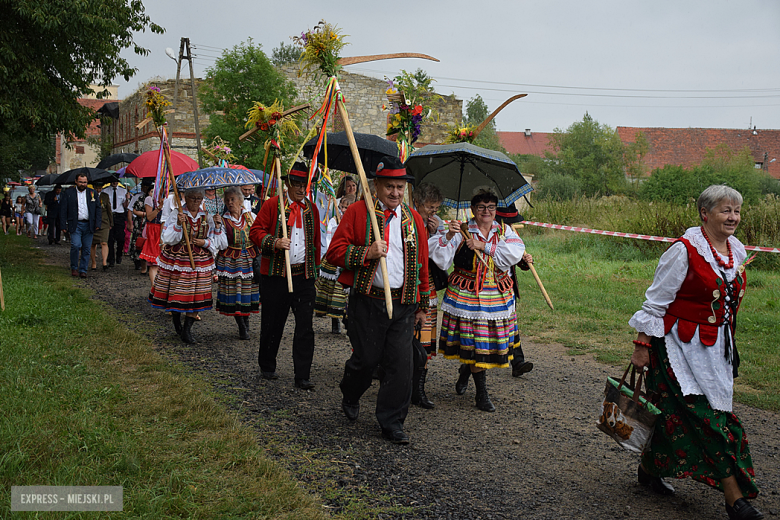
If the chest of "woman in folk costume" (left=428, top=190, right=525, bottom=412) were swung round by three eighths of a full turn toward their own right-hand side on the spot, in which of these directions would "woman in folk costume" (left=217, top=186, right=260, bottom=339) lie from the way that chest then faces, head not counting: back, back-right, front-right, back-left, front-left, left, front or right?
front

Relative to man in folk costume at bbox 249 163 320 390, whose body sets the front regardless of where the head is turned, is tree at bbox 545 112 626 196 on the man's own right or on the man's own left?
on the man's own left

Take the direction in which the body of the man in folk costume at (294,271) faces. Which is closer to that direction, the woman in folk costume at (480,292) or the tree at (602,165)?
the woman in folk costume

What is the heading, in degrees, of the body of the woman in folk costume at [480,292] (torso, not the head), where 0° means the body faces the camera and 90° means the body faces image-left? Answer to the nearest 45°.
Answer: approximately 0°

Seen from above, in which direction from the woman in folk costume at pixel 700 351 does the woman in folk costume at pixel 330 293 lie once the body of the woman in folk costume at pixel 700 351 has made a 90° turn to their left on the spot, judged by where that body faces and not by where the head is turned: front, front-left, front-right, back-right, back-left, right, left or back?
left

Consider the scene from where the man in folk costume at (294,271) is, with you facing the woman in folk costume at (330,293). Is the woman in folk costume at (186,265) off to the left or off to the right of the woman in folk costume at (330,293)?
left

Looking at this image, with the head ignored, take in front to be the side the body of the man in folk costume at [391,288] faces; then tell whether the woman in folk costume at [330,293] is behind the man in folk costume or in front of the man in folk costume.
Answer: behind

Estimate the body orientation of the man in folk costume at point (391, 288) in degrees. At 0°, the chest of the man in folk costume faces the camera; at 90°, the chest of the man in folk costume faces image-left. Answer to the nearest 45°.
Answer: approximately 315°

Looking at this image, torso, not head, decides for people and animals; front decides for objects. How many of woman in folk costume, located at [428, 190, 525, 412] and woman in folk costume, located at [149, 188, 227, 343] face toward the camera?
2
